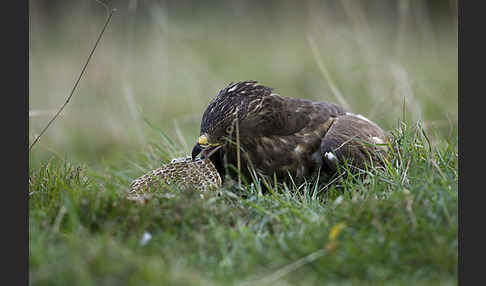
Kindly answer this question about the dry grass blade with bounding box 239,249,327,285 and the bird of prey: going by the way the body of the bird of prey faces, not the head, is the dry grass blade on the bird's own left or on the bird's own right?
on the bird's own left

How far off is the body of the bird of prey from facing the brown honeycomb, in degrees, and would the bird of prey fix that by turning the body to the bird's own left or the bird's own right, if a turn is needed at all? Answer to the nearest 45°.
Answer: approximately 45° to the bird's own left

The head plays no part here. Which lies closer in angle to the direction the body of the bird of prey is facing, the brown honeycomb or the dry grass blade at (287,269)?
the brown honeycomb

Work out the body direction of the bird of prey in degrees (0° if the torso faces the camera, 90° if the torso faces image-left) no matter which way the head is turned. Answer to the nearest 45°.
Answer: approximately 90°
